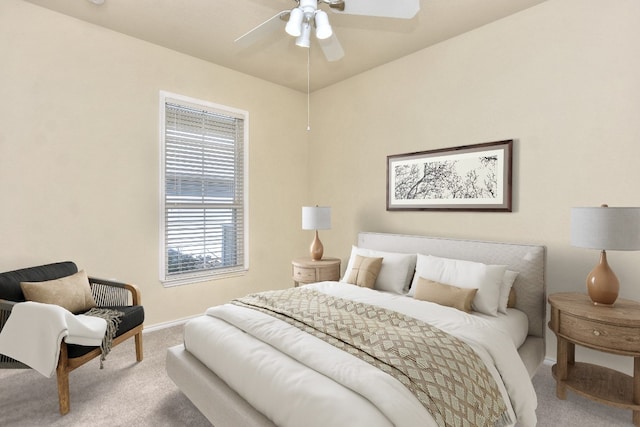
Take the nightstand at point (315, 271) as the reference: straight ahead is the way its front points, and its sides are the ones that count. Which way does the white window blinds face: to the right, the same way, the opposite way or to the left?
to the left

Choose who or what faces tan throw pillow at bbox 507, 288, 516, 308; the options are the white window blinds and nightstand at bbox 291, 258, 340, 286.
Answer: the white window blinds

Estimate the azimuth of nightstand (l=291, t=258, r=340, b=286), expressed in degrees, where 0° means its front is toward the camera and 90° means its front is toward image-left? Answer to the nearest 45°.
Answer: approximately 45°

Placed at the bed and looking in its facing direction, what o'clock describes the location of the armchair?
The armchair is roughly at 2 o'clock from the bed.

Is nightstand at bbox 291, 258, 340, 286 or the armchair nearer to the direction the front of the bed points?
the armchair

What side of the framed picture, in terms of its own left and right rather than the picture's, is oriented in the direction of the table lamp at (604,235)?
left

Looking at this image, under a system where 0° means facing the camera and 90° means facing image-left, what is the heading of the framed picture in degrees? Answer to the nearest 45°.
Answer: approximately 45°

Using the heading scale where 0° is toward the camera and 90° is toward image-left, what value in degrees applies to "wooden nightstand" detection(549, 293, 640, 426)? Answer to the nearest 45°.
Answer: approximately 45°

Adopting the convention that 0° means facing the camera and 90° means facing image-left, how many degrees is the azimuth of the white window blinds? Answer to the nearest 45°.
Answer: approximately 315°

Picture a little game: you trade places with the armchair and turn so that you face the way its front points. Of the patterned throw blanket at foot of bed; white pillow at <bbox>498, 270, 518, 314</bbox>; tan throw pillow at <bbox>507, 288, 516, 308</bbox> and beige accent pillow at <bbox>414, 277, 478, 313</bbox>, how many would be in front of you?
4

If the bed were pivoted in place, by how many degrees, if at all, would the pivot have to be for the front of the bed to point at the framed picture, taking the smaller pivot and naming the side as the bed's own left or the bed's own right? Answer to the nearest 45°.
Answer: approximately 180°

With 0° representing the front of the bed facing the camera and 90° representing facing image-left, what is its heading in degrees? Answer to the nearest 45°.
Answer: approximately 45°

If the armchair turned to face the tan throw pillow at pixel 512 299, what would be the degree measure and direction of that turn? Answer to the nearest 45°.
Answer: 0° — it already faces it

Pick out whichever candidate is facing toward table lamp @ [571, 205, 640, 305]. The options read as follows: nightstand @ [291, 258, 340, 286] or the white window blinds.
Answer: the white window blinds
